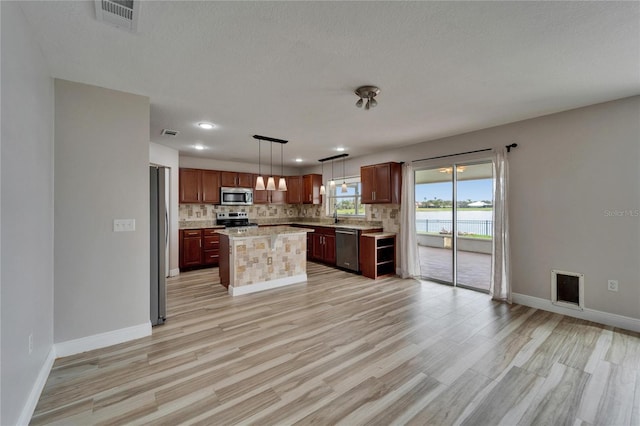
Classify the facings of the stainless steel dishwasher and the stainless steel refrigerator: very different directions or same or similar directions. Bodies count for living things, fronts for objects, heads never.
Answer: very different directions

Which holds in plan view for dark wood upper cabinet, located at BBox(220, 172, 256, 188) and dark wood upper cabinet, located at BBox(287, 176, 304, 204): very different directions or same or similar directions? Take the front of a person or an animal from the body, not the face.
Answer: same or similar directions

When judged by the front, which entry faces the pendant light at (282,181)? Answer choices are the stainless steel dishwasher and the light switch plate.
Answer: the stainless steel dishwasher

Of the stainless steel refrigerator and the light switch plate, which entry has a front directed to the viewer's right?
the stainless steel refrigerator

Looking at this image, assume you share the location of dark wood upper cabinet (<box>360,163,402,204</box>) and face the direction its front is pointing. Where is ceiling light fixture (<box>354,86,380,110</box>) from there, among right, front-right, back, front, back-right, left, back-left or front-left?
front-left

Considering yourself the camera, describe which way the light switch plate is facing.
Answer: facing the viewer

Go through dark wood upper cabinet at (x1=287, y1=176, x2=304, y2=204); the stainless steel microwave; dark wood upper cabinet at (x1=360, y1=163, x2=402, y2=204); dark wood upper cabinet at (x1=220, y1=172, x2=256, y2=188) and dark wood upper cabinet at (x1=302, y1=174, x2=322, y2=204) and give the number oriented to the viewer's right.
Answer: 0

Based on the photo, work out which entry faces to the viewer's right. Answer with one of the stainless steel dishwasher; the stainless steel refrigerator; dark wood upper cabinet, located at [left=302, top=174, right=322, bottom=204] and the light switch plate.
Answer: the stainless steel refrigerator

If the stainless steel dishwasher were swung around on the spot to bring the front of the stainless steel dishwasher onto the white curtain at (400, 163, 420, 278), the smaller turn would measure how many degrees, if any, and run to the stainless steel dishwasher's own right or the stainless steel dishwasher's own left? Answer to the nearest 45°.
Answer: approximately 135° to the stainless steel dishwasher's own left

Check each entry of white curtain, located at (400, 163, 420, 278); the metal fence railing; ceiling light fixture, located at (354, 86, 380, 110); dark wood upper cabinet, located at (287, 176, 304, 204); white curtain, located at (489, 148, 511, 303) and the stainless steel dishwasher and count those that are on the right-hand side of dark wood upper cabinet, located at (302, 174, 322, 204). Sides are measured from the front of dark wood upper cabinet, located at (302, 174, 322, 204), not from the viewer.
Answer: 1

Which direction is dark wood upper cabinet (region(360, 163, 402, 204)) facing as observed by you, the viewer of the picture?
facing the viewer and to the left of the viewer

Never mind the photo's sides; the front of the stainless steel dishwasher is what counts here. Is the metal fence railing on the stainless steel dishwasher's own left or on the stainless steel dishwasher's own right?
on the stainless steel dishwasher's own left

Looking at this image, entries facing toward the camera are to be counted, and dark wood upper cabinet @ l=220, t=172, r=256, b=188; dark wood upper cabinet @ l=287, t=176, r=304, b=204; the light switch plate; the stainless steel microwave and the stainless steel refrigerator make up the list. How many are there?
4

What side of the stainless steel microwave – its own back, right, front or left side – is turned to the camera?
front

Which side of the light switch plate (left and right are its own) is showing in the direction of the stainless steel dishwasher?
left

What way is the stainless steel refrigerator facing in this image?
to the viewer's right

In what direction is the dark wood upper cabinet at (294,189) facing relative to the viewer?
toward the camera
